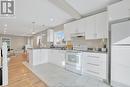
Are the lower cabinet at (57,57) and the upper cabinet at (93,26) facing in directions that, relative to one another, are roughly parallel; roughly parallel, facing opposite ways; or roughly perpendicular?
roughly parallel

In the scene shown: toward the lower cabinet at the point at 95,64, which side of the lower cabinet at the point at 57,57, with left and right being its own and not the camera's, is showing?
left

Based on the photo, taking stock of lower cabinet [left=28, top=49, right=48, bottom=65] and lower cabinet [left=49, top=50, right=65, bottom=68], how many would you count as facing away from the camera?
0

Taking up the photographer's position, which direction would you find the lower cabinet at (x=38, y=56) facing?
facing the viewer and to the right of the viewer

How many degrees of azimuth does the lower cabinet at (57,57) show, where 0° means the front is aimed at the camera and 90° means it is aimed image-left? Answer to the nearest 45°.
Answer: approximately 45°

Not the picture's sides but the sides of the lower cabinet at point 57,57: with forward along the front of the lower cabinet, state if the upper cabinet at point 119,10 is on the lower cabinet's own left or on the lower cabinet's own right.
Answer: on the lower cabinet's own left

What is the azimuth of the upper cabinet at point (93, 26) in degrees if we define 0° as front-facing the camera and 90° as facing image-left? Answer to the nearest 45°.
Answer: approximately 45°

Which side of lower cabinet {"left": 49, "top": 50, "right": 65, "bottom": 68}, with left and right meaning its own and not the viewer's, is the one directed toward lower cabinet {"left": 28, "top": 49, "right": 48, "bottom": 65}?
right

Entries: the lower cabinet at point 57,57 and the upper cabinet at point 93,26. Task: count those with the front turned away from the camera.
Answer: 0
